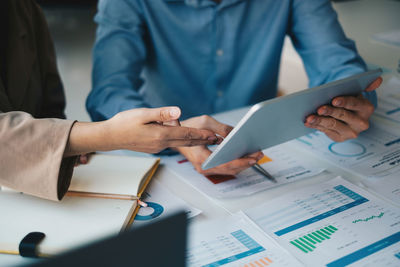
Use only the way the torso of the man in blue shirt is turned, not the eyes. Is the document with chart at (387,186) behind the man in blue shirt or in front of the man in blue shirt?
in front

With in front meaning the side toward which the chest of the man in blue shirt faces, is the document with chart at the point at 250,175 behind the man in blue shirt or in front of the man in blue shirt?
in front

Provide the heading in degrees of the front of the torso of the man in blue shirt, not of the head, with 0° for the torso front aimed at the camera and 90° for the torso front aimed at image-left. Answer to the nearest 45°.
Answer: approximately 0°

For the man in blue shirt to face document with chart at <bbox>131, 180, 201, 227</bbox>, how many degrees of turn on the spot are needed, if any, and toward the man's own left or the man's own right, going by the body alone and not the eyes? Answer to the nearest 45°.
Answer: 0° — they already face it

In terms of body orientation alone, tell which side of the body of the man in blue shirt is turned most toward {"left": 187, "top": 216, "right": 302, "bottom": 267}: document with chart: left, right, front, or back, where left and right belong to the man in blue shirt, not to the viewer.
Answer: front

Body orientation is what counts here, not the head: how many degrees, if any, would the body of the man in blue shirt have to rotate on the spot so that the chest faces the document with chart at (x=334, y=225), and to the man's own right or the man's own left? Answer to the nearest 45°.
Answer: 0° — they already face it
